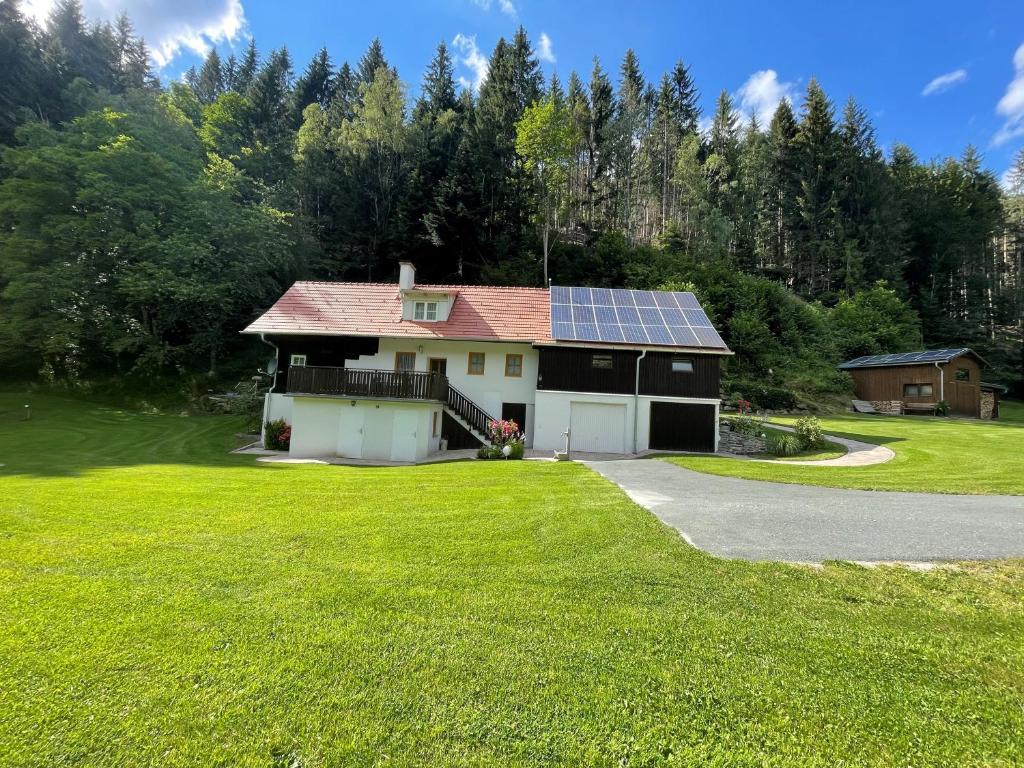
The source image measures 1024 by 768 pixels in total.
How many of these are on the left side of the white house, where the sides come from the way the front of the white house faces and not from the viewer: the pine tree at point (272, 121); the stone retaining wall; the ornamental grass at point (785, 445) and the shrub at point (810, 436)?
3

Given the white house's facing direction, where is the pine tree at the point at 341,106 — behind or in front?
behind

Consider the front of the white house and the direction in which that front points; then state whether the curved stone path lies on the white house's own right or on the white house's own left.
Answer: on the white house's own left

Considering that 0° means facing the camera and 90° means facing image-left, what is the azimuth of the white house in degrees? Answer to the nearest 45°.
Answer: approximately 0°

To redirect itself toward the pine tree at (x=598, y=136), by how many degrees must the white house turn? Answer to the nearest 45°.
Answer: approximately 180°

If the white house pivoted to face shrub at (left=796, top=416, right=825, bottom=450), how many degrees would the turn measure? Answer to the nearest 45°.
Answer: approximately 90° to its left

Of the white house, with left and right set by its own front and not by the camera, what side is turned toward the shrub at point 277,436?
right

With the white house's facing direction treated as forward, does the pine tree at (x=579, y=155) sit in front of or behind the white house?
behind

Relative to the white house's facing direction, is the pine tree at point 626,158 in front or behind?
behind

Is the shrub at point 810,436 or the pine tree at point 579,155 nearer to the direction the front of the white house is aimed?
the shrub

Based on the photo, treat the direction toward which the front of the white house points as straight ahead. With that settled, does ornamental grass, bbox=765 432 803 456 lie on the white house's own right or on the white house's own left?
on the white house's own left

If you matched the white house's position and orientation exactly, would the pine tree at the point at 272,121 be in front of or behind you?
behind
